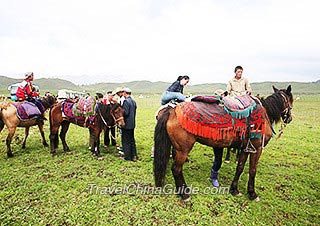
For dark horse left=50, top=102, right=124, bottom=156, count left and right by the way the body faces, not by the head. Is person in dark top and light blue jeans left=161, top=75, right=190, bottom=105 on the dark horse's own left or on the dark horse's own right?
on the dark horse's own right

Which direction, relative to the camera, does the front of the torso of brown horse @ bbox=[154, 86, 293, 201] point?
to the viewer's right

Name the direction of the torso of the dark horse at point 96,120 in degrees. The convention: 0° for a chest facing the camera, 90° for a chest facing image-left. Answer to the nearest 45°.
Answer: approximately 270°

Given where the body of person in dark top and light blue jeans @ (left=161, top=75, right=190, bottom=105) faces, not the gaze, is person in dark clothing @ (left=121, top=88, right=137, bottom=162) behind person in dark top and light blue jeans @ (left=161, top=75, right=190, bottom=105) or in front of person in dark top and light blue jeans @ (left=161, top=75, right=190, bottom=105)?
behind

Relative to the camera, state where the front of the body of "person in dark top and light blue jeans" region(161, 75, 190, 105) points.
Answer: to the viewer's right
